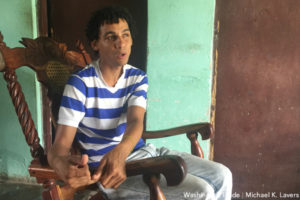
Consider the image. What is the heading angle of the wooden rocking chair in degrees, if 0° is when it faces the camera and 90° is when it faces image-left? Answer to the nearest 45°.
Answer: approximately 315°

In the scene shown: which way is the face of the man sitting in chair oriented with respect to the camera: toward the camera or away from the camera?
toward the camera
